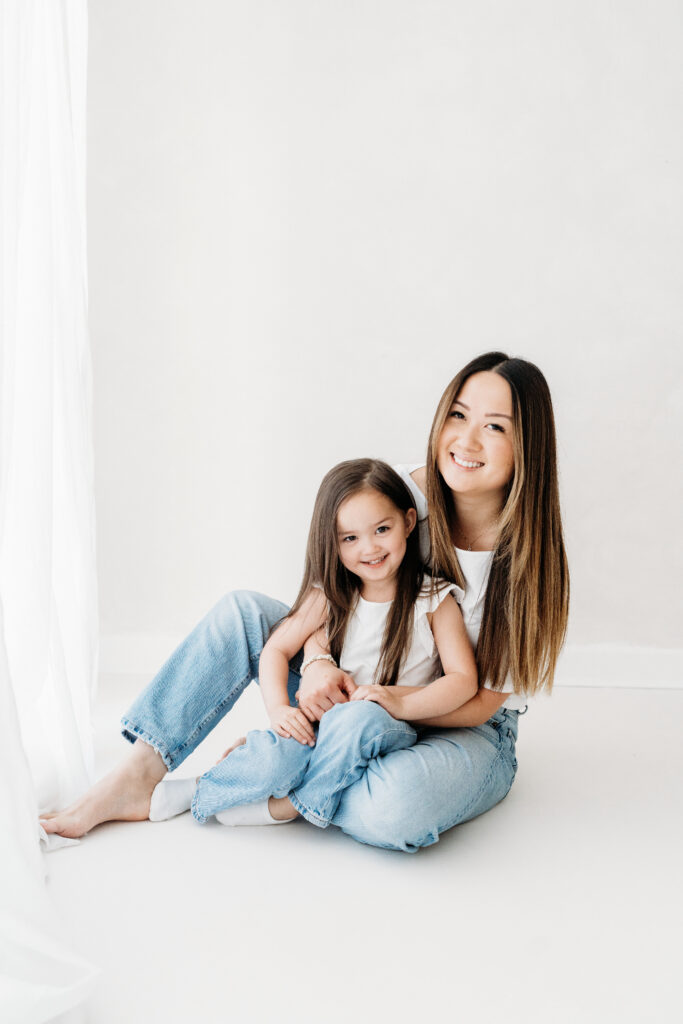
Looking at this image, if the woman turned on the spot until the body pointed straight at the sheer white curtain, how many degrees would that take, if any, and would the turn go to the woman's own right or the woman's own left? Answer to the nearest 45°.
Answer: approximately 45° to the woman's own right

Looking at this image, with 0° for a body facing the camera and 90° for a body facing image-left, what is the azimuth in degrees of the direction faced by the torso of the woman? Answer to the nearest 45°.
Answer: approximately 45°
